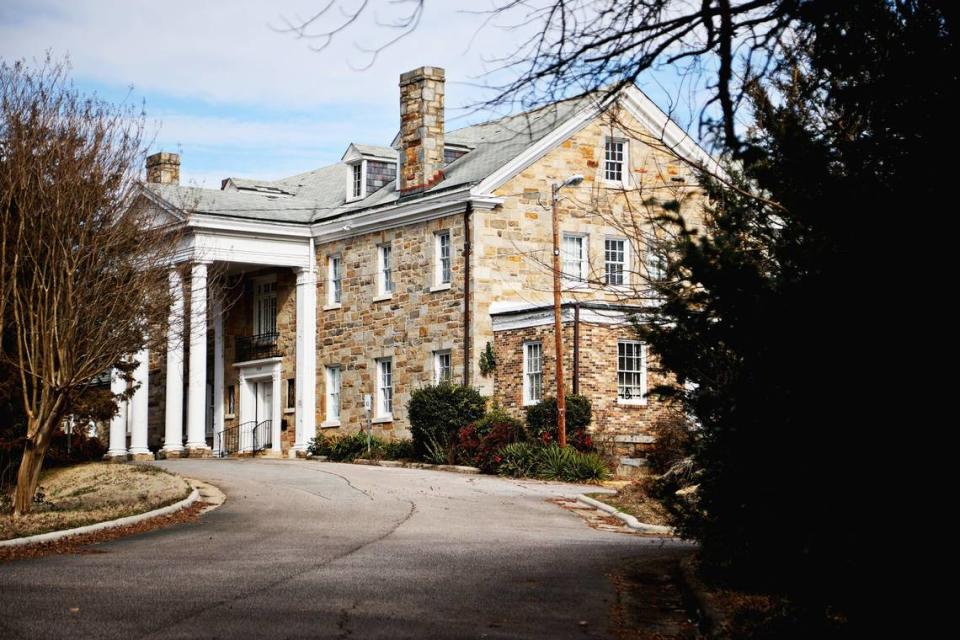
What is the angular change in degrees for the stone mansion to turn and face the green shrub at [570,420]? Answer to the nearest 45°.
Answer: approximately 90° to its left

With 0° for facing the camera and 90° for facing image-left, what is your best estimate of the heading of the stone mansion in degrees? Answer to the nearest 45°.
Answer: approximately 45°

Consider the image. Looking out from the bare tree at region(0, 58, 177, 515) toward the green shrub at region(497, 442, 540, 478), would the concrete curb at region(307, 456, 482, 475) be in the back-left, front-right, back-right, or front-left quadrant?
front-left

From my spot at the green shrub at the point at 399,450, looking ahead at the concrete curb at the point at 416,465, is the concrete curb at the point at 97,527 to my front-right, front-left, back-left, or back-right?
front-right

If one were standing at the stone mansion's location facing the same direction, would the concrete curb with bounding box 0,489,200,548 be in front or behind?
in front
